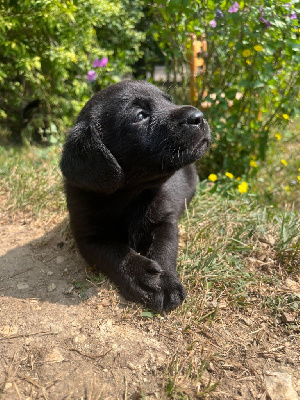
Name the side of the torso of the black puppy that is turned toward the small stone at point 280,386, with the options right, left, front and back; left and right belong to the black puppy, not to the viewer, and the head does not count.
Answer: front

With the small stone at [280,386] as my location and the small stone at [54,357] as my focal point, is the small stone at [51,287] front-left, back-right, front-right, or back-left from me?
front-right

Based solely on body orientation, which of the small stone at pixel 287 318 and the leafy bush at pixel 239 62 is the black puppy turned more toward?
the small stone

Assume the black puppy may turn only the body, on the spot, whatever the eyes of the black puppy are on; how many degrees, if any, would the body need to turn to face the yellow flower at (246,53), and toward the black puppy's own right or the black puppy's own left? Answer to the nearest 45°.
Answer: approximately 90° to the black puppy's own left

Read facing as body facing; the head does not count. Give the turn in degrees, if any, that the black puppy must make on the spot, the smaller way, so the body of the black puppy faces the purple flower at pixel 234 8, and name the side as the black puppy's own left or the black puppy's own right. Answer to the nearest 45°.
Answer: approximately 90° to the black puppy's own left

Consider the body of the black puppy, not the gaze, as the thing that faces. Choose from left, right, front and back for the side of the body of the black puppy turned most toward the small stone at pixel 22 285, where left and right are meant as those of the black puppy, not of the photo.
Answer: right

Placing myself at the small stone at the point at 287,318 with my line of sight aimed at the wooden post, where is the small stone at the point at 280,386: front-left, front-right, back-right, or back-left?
back-left

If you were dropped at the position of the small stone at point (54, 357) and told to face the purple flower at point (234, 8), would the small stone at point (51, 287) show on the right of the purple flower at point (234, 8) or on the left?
left

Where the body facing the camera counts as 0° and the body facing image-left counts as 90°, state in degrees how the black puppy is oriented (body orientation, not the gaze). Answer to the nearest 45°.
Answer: approximately 315°
